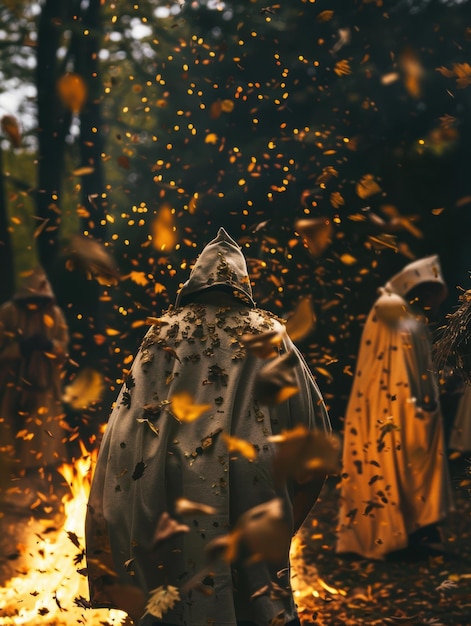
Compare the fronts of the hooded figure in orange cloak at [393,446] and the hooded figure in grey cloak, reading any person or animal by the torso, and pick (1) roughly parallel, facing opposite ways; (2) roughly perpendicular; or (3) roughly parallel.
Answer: roughly perpendicular

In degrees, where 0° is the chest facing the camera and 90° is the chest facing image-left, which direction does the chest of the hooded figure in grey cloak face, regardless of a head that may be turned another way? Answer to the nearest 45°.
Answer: approximately 180°

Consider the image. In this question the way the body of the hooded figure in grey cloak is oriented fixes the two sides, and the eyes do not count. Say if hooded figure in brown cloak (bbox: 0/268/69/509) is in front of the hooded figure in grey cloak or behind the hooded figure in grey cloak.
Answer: in front

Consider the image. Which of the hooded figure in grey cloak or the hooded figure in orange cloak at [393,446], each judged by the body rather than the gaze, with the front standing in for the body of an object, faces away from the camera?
the hooded figure in grey cloak

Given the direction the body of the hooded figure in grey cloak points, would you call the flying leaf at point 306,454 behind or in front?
behind

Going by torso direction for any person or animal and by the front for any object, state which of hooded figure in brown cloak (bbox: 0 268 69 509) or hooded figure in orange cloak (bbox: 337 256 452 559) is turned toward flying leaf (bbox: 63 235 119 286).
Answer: hooded figure in brown cloak (bbox: 0 268 69 509)
